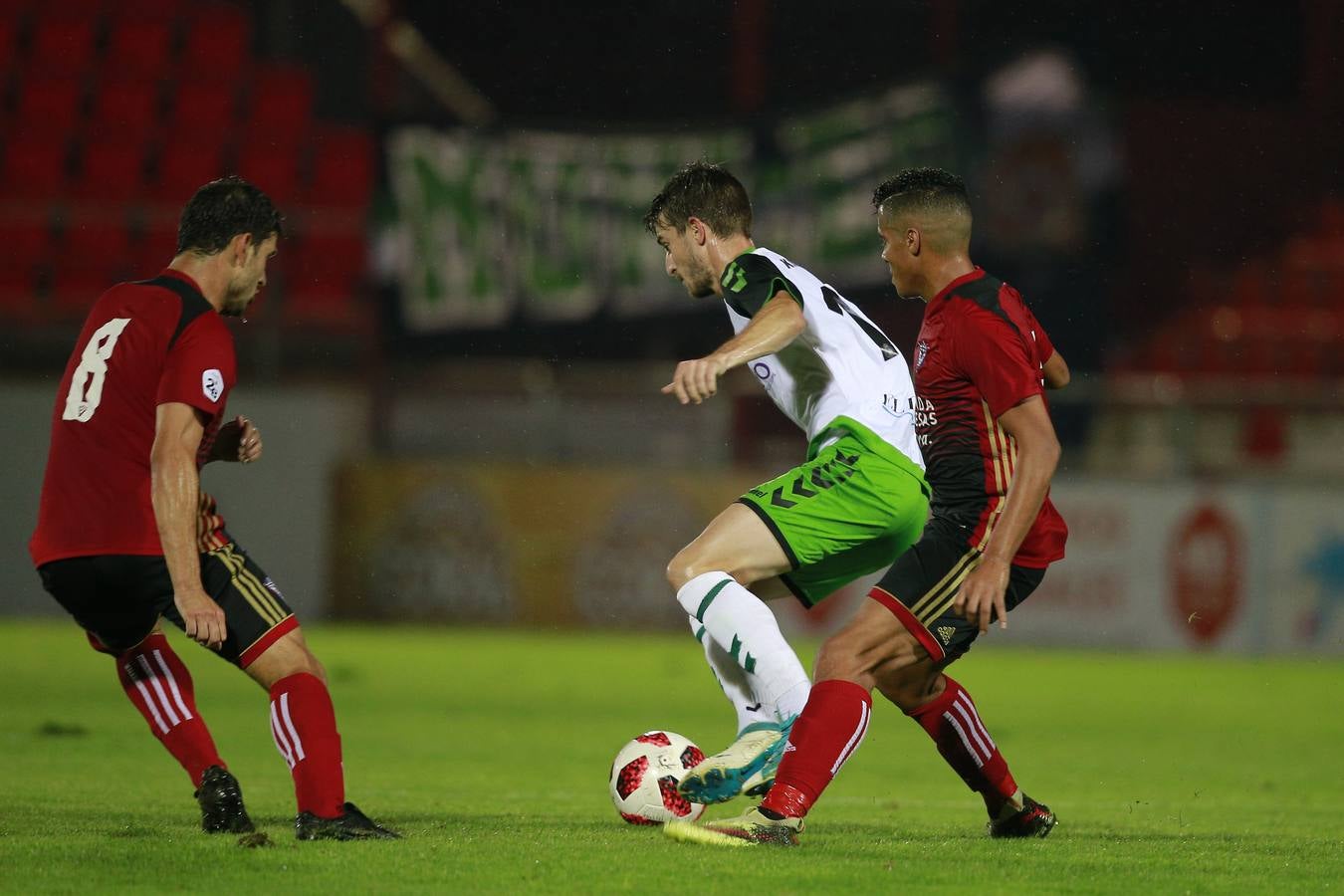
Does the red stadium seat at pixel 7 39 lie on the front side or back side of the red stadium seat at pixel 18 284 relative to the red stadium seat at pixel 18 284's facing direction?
on the back side

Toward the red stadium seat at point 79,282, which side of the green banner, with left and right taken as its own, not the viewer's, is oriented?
right

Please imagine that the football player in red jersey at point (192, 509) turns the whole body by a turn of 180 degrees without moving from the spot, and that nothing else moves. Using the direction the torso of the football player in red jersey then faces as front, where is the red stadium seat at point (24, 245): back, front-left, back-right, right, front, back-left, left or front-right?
back-right

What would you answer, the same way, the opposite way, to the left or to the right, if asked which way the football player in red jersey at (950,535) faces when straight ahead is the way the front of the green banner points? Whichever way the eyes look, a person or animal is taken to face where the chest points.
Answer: to the right

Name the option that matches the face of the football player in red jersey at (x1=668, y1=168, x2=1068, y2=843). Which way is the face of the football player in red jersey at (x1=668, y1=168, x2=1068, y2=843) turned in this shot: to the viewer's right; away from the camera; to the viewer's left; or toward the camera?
to the viewer's left

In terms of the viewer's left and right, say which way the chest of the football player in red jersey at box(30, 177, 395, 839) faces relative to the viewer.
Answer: facing away from the viewer and to the right of the viewer

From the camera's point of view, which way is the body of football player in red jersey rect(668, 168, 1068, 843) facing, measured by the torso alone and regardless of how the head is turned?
to the viewer's left

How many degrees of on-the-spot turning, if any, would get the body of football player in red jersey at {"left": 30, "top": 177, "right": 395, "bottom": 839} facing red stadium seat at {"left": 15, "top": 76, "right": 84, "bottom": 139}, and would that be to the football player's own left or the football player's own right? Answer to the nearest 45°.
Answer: approximately 45° to the football player's own left

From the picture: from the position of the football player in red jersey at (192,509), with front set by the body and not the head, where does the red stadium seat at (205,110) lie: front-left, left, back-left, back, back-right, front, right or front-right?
front-left

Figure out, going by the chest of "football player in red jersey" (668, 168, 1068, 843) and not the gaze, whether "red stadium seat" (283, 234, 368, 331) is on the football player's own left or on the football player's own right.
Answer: on the football player's own right

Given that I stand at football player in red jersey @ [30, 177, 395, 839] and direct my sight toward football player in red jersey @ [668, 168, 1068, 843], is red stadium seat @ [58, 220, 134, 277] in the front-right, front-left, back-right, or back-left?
back-left

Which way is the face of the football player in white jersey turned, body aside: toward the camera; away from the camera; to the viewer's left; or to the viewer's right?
to the viewer's left

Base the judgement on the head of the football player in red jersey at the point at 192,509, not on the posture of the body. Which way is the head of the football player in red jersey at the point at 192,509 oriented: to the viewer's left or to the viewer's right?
to the viewer's right

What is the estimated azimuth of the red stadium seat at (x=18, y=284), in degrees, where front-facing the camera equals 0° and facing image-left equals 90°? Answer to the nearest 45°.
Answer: approximately 0°
